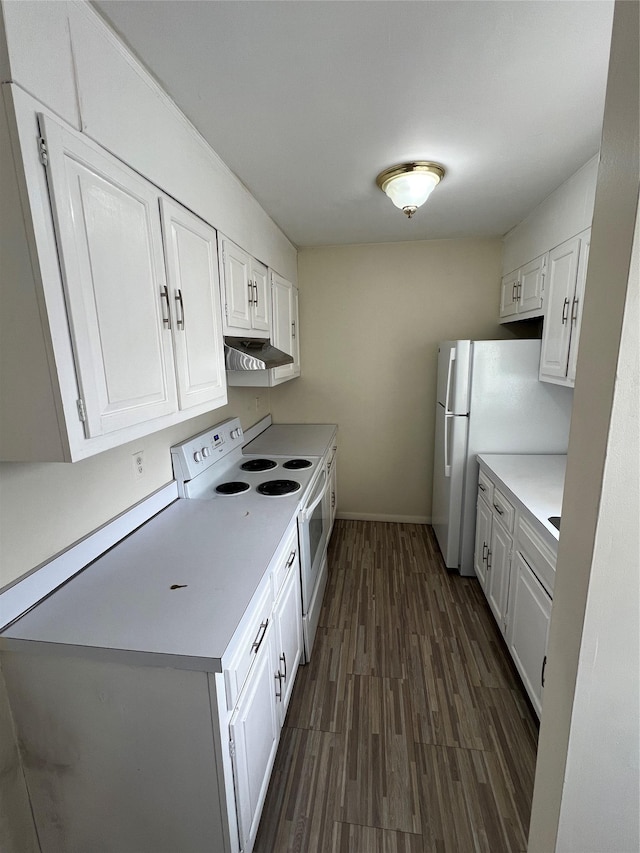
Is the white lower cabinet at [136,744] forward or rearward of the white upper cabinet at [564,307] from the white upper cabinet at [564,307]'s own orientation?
forward

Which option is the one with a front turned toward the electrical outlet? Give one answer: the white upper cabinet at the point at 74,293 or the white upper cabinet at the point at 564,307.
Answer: the white upper cabinet at the point at 564,307

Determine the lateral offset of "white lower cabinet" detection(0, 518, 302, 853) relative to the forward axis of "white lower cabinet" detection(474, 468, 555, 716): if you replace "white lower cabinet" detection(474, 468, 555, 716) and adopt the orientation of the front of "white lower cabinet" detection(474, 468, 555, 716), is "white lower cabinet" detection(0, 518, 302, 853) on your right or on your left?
on your left

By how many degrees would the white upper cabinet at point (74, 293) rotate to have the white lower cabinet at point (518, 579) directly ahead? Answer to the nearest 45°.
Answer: approximately 45° to its left

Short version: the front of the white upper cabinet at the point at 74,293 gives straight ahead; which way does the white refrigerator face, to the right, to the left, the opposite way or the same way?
the opposite way

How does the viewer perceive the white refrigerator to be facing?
facing to the left of the viewer

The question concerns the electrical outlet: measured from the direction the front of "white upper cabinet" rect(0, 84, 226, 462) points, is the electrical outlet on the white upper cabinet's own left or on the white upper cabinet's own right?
on the white upper cabinet's own left

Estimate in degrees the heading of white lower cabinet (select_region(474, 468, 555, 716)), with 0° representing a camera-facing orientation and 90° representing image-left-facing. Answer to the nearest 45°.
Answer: approximately 90°

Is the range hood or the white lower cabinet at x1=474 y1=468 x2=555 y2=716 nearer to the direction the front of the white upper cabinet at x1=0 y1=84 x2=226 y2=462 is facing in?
the white lower cabinet

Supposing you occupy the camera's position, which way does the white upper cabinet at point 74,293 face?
facing the viewer and to the right of the viewer

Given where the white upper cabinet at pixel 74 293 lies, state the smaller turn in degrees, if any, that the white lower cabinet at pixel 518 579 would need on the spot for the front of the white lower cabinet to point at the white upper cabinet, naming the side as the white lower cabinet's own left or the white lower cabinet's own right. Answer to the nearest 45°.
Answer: approximately 45° to the white lower cabinet's own left

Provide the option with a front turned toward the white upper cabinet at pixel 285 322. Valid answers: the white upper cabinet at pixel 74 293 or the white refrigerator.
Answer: the white refrigerator

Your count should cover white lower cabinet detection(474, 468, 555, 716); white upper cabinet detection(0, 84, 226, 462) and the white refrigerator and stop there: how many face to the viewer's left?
2
